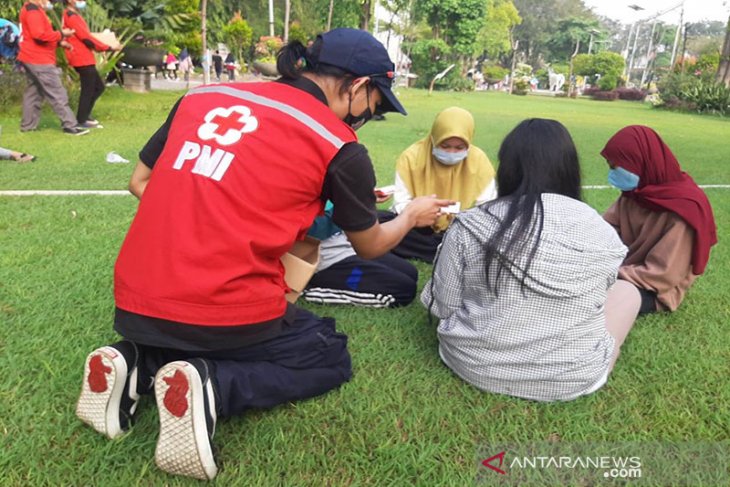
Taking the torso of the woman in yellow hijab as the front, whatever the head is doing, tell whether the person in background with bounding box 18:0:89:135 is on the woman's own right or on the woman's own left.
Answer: on the woman's own right

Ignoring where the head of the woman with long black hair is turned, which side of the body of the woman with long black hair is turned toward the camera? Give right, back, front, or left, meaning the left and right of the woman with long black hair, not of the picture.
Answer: back

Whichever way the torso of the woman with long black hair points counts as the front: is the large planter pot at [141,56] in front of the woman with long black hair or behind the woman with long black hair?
in front

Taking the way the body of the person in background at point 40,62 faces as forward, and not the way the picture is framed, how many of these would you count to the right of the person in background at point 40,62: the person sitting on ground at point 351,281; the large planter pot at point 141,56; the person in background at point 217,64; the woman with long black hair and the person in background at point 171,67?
2

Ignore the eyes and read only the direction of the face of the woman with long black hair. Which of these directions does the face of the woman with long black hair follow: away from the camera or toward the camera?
away from the camera

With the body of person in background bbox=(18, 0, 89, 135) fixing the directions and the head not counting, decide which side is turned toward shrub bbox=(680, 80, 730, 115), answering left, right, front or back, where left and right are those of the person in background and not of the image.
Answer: front

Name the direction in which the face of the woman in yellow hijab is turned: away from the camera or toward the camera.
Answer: toward the camera

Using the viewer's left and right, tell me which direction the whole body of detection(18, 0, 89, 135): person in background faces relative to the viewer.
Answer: facing to the right of the viewer

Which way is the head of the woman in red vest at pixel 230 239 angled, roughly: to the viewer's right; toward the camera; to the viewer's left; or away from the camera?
to the viewer's right

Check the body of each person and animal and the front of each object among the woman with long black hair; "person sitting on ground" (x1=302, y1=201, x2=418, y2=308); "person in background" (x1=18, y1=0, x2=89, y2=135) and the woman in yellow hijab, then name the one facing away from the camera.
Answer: the woman with long black hair

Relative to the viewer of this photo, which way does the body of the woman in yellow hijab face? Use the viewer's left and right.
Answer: facing the viewer

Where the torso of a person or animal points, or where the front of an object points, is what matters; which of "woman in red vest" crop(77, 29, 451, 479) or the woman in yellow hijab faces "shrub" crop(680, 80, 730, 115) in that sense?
the woman in red vest

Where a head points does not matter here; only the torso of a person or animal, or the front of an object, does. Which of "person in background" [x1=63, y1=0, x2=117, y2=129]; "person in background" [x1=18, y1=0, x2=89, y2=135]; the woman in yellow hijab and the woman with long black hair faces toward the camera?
the woman in yellow hijab

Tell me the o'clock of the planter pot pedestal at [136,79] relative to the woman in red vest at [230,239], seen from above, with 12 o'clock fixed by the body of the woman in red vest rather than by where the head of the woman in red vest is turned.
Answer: The planter pot pedestal is roughly at 10 o'clock from the woman in red vest.
